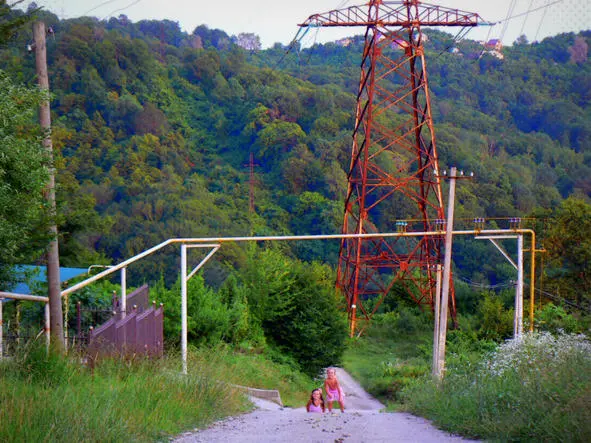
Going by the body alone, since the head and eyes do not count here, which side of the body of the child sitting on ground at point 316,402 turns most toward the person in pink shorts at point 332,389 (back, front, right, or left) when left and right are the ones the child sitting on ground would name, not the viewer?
left

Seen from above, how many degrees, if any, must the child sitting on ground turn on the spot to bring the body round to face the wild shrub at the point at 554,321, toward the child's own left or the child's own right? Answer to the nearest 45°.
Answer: approximately 135° to the child's own left

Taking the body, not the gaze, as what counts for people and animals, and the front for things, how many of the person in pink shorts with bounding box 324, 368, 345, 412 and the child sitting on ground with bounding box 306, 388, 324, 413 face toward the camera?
2

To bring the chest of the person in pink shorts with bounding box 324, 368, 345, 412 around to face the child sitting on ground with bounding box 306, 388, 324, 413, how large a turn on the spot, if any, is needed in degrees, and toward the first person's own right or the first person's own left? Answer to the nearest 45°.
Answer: approximately 45° to the first person's own right

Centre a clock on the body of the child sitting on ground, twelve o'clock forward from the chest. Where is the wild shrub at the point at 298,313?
The wild shrub is roughly at 6 o'clock from the child sitting on ground.

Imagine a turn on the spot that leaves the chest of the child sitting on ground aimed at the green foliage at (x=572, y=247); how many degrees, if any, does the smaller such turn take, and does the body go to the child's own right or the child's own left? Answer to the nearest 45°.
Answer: approximately 135° to the child's own left

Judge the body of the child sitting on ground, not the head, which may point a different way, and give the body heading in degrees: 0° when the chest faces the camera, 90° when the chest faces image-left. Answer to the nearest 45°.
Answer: approximately 0°

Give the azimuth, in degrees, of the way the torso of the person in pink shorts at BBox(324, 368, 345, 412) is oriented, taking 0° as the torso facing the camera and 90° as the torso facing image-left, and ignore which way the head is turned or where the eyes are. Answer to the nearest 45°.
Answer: approximately 0°

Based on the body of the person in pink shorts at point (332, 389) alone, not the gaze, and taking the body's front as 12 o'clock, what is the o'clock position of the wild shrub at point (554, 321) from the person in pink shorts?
The wild shrub is roughly at 7 o'clock from the person in pink shorts.
